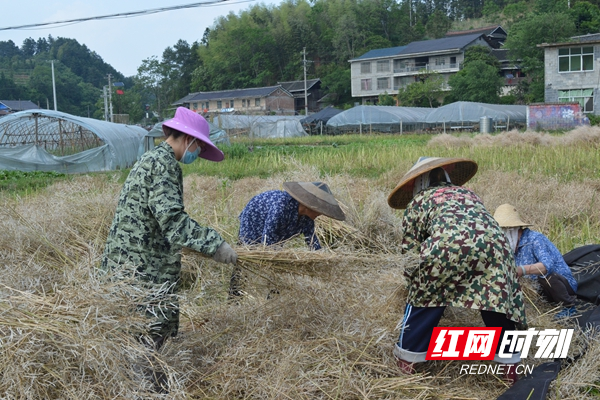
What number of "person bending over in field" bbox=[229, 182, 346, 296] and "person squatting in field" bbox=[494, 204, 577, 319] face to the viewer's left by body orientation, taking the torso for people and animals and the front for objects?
1

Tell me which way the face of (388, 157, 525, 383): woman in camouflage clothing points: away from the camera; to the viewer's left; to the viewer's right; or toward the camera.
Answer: away from the camera

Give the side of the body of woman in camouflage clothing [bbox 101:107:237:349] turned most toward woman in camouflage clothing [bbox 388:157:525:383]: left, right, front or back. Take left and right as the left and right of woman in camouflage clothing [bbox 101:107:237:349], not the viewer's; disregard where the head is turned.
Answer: front

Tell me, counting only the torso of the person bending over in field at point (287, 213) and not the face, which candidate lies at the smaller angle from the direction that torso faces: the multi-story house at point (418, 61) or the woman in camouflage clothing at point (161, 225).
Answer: the multi-story house

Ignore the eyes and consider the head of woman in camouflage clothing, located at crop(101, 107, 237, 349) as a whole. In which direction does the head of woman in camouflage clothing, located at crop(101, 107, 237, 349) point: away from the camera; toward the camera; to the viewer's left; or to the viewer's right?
to the viewer's right

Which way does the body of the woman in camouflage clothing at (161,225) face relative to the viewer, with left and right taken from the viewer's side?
facing to the right of the viewer

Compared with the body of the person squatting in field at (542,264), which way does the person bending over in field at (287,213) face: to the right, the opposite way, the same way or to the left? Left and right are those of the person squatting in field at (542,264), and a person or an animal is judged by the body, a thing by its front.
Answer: the opposite way

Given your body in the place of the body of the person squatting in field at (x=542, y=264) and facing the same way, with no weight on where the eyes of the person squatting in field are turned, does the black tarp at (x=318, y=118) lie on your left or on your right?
on your right

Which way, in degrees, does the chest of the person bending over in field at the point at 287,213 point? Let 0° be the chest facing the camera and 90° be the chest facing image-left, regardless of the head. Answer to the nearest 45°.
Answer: approximately 270°

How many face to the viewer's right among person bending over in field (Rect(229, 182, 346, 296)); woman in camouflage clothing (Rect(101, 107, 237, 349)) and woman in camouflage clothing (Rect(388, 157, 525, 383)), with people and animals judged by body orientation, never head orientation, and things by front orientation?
2

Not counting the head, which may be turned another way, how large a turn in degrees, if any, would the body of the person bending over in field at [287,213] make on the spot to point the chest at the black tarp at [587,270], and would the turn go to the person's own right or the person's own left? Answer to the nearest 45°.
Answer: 0° — they already face it

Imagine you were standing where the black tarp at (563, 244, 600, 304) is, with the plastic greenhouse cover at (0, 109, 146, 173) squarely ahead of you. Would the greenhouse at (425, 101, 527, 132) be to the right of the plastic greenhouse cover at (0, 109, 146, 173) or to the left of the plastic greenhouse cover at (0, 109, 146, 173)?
right

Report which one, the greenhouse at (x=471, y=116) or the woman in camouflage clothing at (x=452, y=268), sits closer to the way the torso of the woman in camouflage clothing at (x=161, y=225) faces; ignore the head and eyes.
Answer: the woman in camouflage clothing

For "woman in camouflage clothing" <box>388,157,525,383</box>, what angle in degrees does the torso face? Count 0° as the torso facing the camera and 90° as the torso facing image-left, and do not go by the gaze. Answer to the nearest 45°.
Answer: approximately 135°

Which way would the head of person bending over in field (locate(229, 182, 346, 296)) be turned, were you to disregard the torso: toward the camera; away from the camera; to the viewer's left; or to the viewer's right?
to the viewer's right

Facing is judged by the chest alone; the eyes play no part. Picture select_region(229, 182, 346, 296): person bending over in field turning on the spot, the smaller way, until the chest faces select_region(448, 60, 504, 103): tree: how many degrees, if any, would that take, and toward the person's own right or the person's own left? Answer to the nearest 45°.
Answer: approximately 90° to the person's own left

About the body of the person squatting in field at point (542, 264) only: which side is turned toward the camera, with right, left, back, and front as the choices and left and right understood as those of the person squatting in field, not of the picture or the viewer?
left

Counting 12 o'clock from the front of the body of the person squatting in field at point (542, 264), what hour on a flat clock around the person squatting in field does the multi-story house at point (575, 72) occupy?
The multi-story house is roughly at 3 o'clock from the person squatting in field.
